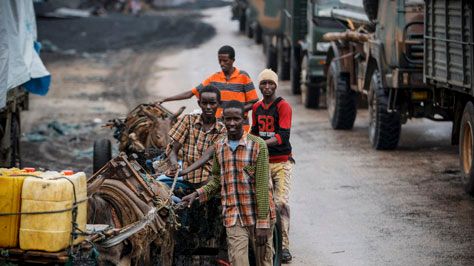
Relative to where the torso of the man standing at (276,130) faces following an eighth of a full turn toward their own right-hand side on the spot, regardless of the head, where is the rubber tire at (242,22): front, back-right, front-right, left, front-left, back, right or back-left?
back-right

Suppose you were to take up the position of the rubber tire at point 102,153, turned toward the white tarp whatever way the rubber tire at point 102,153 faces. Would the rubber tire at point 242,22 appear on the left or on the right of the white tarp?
right

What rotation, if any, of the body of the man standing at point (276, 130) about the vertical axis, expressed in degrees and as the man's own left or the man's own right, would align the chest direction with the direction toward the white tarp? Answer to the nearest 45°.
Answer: approximately 135° to the man's own right

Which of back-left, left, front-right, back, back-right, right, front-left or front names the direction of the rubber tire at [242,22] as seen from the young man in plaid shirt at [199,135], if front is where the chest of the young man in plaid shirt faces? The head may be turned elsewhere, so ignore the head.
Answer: back

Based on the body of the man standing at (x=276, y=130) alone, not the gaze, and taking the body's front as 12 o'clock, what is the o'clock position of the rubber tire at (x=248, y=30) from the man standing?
The rubber tire is roughly at 6 o'clock from the man standing.

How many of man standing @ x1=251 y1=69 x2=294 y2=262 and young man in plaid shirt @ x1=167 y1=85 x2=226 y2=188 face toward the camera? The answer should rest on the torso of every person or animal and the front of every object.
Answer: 2

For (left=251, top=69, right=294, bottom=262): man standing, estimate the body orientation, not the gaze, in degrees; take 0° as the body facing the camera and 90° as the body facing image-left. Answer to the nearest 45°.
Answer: approximately 0°
